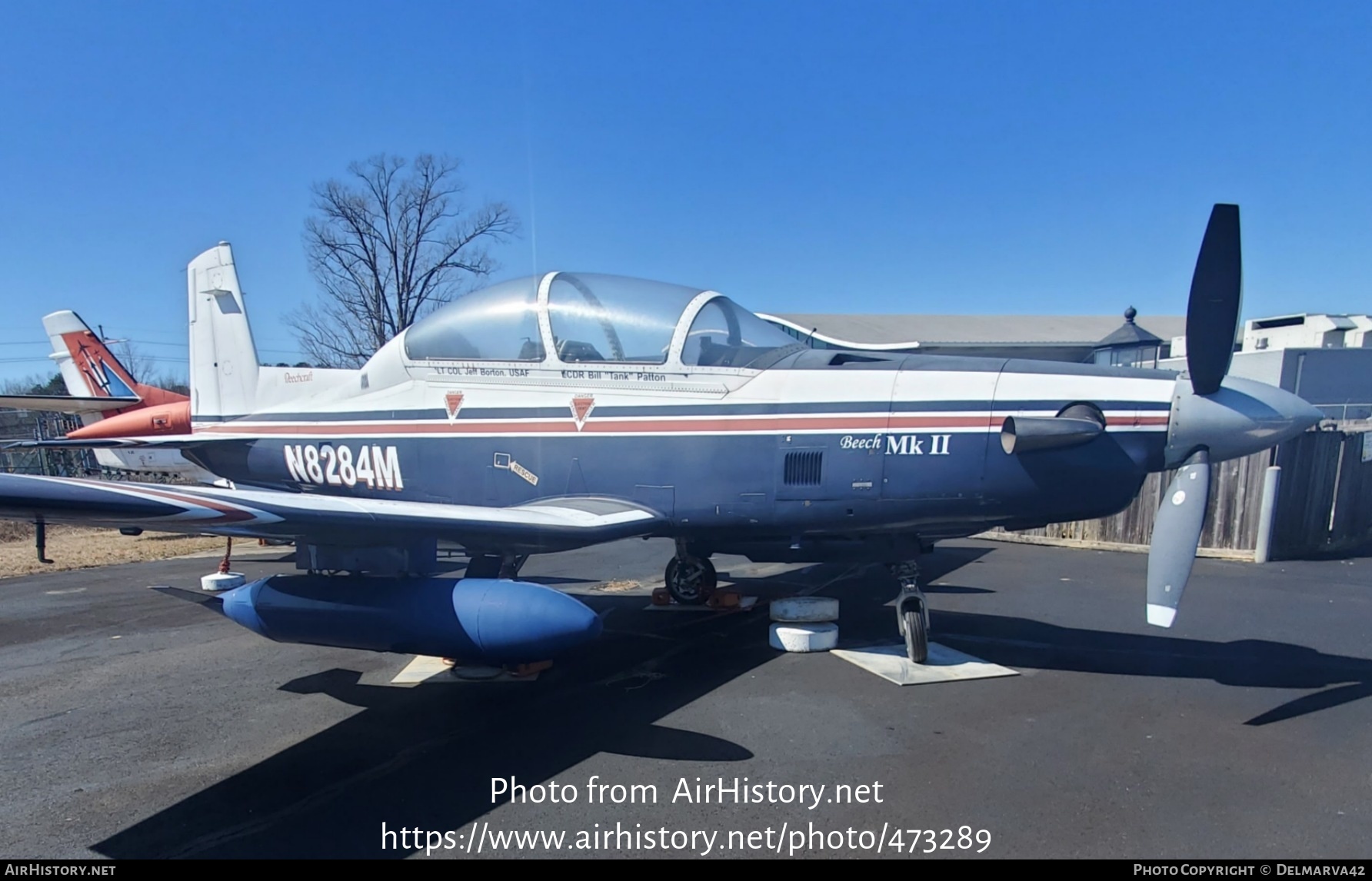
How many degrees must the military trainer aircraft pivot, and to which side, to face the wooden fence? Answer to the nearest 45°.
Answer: approximately 90° to its left

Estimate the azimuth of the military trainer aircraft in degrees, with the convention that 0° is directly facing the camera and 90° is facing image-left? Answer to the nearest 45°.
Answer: approximately 315°
